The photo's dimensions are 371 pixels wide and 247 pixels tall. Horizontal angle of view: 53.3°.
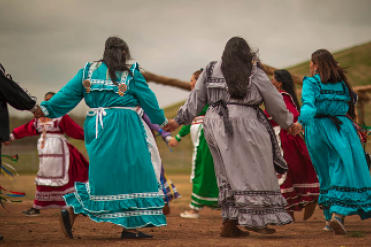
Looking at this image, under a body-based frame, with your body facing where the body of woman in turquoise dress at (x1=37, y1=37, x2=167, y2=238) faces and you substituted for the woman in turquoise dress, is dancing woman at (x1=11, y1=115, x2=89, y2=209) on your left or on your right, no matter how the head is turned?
on your left

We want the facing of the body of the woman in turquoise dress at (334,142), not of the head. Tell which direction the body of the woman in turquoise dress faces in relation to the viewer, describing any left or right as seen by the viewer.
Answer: facing away from the viewer and to the left of the viewer

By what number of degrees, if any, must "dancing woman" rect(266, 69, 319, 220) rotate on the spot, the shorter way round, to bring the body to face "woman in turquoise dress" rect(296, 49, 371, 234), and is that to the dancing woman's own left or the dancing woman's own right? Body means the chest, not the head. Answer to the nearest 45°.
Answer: approximately 90° to the dancing woman's own left

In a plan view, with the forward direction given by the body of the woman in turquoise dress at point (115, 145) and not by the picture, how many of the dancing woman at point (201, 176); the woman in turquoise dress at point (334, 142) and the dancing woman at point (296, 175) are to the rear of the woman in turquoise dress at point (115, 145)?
0

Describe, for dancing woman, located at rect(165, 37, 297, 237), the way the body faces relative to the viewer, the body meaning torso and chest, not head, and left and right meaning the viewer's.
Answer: facing away from the viewer and to the right of the viewer

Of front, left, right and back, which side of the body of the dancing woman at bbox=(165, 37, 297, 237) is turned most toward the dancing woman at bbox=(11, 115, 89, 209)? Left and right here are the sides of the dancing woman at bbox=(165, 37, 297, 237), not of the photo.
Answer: left

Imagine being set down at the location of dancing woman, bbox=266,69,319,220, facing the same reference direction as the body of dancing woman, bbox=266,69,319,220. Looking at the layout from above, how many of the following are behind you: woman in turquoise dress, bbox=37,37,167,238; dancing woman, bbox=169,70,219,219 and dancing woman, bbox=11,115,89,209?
0

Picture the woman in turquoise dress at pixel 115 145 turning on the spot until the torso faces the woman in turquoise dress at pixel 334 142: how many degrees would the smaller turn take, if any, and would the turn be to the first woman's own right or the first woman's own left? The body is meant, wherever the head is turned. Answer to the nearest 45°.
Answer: approximately 45° to the first woman's own right
